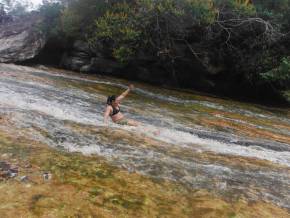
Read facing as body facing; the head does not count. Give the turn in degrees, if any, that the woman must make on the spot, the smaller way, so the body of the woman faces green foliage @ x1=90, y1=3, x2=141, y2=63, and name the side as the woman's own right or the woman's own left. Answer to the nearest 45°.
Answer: approximately 135° to the woman's own left

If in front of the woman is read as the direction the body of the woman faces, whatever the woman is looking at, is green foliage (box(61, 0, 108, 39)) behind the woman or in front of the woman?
behind

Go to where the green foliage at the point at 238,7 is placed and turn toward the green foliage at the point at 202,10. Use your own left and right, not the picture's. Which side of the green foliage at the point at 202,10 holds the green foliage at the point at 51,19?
right

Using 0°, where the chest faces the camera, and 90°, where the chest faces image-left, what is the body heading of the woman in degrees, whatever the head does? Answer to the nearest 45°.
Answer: approximately 315°

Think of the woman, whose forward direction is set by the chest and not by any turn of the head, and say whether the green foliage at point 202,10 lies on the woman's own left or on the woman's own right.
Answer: on the woman's own left

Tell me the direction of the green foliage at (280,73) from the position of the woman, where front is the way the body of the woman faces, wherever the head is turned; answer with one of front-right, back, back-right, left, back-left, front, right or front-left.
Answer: left
